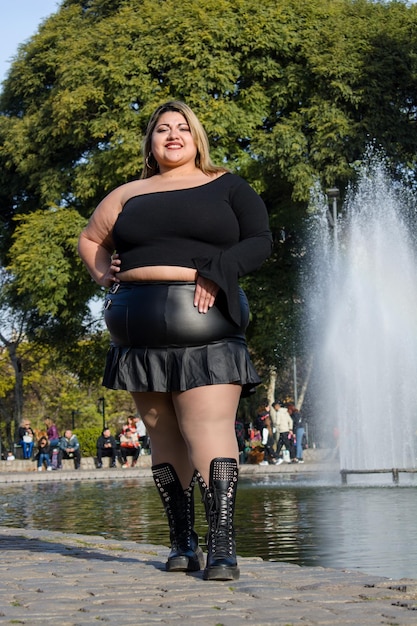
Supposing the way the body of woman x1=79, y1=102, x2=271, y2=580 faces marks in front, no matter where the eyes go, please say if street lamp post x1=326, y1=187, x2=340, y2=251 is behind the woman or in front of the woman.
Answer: behind

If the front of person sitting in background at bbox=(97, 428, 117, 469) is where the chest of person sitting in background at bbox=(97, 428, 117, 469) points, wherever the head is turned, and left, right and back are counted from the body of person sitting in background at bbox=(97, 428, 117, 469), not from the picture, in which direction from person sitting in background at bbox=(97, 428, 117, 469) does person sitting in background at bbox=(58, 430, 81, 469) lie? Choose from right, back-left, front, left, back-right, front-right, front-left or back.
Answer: right

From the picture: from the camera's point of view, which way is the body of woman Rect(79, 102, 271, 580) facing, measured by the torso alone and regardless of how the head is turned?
toward the camera

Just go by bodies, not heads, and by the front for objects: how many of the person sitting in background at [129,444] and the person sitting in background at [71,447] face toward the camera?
2

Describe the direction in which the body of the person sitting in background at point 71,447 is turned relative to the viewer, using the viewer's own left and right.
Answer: facing the viewer

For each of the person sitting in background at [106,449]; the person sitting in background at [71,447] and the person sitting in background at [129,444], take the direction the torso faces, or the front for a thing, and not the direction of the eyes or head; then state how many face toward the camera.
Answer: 3

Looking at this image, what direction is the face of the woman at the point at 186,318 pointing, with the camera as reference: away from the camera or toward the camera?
toward the camera

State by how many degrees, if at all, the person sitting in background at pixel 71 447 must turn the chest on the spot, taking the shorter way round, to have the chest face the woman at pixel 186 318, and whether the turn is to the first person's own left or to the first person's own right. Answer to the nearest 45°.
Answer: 0° — they already face them

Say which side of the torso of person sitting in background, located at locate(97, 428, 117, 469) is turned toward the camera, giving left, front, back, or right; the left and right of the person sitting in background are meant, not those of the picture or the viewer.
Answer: front
